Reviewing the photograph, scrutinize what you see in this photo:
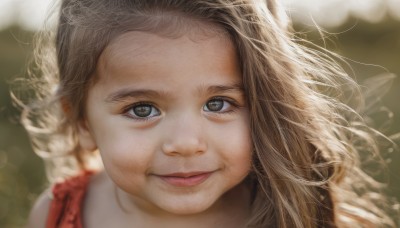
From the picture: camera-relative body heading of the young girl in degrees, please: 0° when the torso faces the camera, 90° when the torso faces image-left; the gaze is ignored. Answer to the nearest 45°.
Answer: approximately 0°
